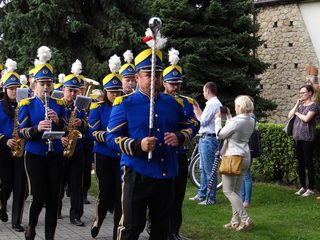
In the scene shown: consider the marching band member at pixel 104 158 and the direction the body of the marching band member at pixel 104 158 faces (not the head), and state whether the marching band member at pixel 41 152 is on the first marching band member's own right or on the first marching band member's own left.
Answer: on the first marching band member's own right

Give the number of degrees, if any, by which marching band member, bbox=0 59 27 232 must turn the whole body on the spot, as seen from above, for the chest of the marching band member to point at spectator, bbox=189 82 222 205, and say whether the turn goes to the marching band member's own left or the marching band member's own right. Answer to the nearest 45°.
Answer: approximately 45° to the marching band member's own left

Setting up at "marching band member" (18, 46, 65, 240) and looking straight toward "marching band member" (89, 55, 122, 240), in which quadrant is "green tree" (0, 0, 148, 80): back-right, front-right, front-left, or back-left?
front-left

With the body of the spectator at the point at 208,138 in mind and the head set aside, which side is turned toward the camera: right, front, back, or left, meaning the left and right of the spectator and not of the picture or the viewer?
left

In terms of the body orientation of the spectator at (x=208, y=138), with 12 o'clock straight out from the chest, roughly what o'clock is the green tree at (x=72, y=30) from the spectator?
The green tree is roughly at 2 o'clock from the spectator.

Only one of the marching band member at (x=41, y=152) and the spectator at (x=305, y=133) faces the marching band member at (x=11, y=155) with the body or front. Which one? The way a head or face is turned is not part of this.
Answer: the spectator

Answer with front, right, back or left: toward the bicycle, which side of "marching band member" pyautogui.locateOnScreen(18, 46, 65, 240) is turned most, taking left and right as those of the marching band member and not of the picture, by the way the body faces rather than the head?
left

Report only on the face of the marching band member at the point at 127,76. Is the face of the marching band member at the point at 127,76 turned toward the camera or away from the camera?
toward the camera

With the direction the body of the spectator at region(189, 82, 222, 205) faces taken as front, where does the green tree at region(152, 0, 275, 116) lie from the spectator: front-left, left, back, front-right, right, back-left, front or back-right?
right

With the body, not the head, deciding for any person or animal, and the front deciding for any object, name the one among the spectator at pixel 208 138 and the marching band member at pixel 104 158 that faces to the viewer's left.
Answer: the spectator

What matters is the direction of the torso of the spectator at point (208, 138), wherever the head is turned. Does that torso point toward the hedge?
no

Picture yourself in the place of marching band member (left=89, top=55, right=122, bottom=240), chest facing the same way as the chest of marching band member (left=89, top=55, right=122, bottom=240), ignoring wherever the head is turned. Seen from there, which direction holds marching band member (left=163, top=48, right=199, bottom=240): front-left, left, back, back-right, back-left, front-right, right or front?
front-left

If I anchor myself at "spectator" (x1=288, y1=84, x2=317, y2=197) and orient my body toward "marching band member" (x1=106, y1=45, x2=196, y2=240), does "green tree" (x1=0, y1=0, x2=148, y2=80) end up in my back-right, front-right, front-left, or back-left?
back-right

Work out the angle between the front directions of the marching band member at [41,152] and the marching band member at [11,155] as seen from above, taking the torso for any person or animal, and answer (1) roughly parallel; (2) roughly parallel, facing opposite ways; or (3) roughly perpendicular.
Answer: roughly parallel

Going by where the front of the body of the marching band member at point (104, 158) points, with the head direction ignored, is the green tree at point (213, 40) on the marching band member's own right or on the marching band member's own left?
on the marching band member's own left

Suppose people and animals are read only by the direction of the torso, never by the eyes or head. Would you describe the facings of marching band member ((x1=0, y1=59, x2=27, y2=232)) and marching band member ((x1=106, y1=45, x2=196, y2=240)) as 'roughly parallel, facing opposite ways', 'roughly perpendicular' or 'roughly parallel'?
roughly parallel
